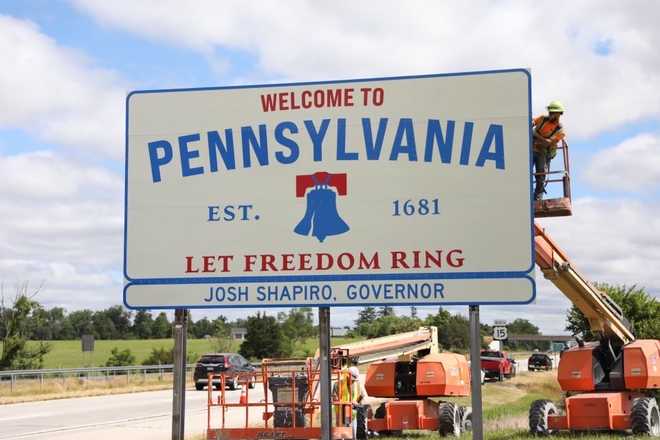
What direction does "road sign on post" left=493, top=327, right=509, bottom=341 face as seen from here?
toward the camera

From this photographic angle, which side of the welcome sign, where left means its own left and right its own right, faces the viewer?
front
